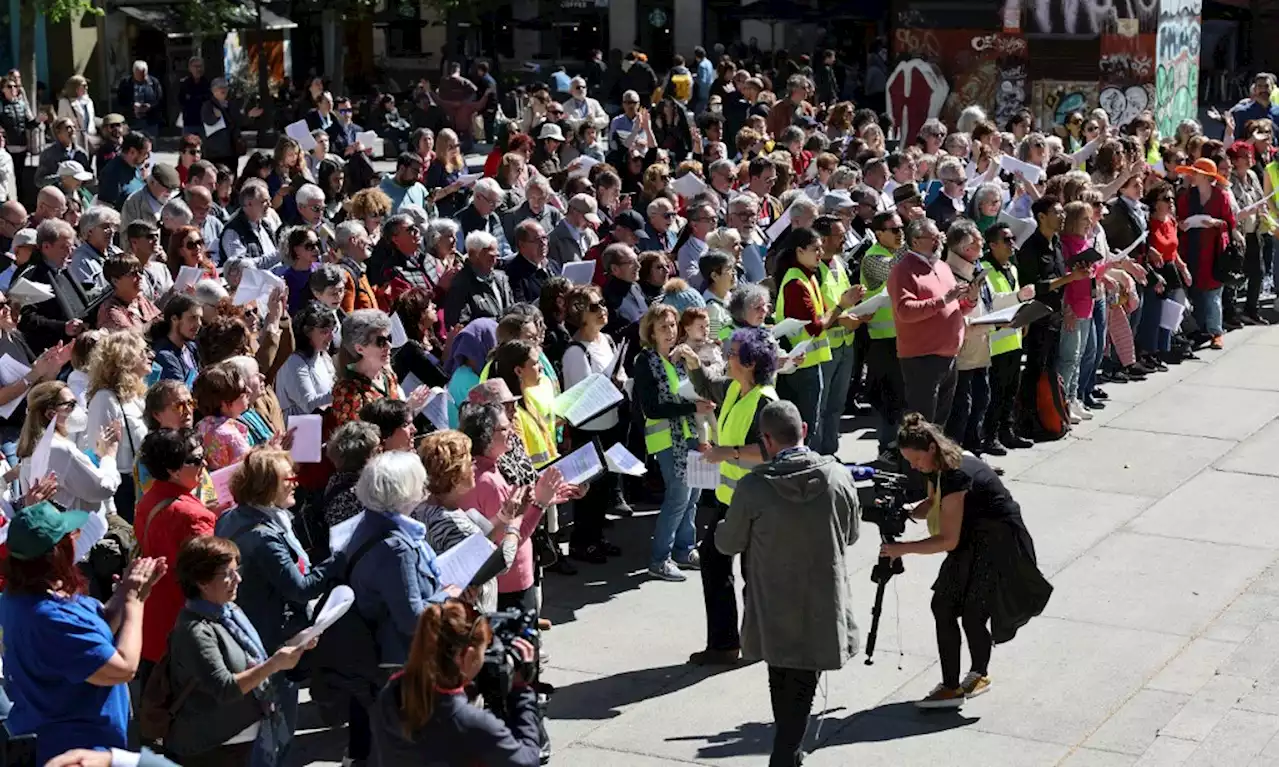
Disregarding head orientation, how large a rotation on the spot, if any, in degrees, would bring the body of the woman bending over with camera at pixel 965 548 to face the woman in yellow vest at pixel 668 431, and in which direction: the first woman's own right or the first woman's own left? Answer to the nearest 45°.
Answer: approximately 45° to the first woman's own right

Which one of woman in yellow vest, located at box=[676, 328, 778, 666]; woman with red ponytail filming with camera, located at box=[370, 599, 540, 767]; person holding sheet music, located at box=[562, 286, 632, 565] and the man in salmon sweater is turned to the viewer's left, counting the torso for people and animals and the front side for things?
the woman in yellow vest

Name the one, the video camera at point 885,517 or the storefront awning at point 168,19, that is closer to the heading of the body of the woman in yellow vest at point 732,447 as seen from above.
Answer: the storefront awning

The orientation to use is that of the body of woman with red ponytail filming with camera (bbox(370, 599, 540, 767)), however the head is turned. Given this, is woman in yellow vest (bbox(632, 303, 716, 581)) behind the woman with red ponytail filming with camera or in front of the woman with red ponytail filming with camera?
in front

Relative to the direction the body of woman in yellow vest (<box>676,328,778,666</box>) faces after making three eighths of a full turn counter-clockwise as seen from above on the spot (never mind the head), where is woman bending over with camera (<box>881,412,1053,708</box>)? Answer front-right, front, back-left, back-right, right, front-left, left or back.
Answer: front

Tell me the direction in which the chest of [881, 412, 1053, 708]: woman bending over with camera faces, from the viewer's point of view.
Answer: to the viewer's left

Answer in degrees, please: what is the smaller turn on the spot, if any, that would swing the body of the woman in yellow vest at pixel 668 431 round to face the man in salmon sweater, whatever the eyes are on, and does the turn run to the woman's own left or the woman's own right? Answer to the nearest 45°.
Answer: approximately 90° to the woman's own left

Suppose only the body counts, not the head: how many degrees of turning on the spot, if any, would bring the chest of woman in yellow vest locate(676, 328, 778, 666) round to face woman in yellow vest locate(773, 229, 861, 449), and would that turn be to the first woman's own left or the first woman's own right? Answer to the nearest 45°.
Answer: approximately 90° to the first woman's own right

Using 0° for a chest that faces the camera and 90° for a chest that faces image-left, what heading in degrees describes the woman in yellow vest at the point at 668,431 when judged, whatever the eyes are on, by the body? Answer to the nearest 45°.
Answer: approximately 315°

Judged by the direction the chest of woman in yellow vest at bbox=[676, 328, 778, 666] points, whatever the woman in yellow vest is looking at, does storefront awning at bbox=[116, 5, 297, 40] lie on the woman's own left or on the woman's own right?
on the woman's own right

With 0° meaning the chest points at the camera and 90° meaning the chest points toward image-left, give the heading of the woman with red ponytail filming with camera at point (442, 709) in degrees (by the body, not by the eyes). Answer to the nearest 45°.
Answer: approximately 225°
